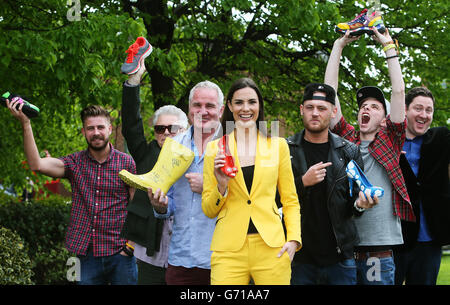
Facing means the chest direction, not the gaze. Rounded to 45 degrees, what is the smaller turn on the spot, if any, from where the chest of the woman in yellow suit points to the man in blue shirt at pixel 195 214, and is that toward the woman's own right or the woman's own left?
approximately 135° to the woman's own right

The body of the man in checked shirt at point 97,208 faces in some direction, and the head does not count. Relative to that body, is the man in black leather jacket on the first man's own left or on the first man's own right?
on the first man's own left

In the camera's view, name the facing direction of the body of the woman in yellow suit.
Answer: toward the camera

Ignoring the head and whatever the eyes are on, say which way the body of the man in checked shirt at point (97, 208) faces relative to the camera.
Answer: toward the camera

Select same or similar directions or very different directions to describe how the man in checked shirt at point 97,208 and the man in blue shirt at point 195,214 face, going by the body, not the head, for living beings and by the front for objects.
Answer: same or similar directions

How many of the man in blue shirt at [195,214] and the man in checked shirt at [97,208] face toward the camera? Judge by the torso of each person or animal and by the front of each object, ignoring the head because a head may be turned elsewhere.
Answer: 2

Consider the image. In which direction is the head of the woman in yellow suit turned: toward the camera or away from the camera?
toward the camera

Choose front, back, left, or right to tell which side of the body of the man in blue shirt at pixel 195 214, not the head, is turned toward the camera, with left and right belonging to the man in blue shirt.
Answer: front

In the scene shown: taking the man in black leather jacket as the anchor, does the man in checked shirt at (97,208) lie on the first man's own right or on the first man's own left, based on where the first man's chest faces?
on the first man's own right

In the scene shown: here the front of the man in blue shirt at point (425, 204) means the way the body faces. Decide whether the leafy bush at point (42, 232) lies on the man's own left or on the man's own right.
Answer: on the man's own right

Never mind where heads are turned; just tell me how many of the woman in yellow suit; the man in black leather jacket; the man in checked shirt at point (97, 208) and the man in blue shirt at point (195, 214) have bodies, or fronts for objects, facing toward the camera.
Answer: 4

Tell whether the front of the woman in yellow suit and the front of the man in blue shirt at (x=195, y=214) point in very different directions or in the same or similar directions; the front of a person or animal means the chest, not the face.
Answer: same or similar directions

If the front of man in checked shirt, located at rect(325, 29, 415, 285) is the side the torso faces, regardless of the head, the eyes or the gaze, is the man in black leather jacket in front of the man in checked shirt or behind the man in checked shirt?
in front

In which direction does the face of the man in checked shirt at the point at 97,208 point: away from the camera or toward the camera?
toward the camera
